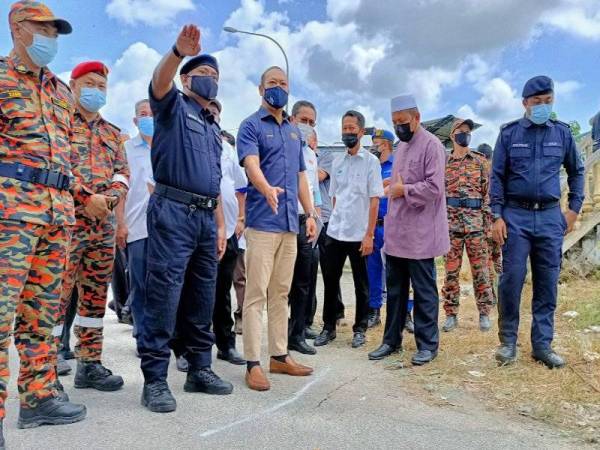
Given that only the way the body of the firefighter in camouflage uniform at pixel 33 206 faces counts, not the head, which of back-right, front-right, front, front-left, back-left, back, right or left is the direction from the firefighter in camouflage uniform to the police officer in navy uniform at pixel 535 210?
front-left

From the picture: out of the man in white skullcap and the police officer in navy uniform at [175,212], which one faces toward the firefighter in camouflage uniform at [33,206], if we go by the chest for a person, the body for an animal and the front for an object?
the man in white skullcap

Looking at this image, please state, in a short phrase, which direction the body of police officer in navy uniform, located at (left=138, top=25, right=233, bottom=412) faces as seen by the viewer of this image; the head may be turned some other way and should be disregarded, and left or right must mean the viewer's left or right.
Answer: facing the viewer and to the right of the viewer

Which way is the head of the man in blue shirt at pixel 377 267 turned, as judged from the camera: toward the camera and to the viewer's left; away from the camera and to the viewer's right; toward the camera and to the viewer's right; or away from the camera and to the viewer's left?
toward the camera and to the viewer's left

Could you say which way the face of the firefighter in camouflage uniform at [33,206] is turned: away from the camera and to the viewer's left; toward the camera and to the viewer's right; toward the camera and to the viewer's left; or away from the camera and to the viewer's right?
toward the camera and to the viewer's right

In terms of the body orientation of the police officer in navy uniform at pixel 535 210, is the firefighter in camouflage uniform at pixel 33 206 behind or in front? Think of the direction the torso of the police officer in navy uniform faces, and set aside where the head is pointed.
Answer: in front

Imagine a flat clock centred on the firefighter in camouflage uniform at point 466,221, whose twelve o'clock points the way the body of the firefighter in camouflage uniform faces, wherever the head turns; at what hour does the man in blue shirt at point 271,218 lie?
The man in blue shirt is roughly at 1 o'clock from the firefighter in camouflage uniform.

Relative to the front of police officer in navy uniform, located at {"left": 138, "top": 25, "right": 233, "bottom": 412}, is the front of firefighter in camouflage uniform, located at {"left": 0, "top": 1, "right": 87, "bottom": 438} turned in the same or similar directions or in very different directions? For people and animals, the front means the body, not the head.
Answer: same or similar directions

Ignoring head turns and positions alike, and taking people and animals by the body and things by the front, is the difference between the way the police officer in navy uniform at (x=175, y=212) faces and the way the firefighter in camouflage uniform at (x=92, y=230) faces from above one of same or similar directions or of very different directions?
same or similar directions

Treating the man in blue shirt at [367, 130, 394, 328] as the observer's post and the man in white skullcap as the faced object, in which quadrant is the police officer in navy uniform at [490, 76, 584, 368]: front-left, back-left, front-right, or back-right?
front-left

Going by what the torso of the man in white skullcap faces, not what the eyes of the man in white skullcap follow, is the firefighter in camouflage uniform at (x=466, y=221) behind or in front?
behind

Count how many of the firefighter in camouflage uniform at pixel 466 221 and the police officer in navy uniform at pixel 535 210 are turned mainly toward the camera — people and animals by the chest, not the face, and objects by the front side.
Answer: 2

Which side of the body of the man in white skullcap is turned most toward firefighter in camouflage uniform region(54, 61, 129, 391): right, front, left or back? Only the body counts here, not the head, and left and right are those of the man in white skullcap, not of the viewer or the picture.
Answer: front

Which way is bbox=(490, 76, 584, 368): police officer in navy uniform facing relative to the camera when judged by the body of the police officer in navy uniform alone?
toward the camera

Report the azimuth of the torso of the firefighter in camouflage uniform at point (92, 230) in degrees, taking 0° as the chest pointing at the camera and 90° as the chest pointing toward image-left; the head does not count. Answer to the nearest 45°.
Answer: approximately 315°

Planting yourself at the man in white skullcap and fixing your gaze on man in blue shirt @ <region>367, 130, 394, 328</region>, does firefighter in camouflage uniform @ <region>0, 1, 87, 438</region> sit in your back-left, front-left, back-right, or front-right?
back-left
